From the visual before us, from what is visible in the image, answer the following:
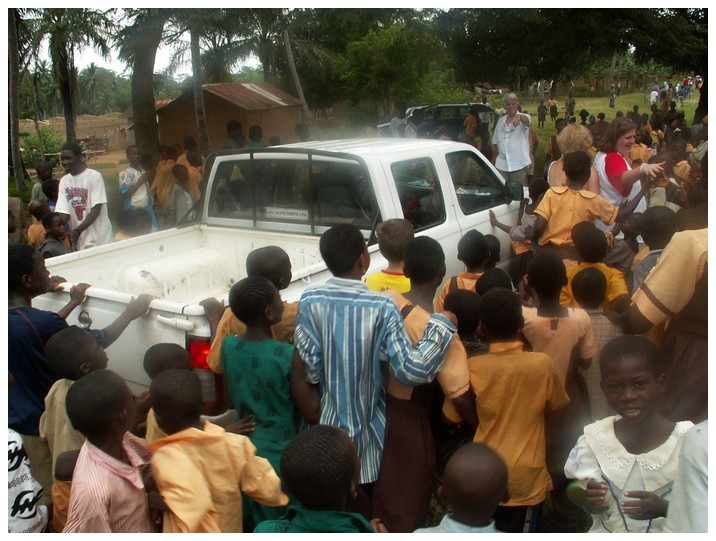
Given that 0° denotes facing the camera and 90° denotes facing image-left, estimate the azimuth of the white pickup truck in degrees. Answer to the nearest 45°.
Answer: approximately 225°

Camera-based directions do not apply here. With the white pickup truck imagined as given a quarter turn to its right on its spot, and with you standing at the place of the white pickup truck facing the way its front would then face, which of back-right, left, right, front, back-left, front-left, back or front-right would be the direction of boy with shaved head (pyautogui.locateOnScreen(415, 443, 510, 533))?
front-right

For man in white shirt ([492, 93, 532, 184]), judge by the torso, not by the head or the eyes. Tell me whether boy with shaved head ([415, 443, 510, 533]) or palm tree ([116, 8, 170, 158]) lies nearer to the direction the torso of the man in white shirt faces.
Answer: the boy with shaved head

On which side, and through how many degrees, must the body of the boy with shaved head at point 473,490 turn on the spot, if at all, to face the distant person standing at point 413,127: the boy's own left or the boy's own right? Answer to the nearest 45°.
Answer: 0° — they already face them

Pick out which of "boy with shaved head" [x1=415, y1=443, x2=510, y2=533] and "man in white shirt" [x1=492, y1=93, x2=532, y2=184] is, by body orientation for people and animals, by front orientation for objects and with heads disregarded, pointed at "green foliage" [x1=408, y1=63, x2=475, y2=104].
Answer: the boy with shaved head

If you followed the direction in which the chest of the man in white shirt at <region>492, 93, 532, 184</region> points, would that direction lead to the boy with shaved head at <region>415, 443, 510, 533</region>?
yes

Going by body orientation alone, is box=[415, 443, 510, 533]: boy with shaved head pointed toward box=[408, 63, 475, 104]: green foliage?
yes

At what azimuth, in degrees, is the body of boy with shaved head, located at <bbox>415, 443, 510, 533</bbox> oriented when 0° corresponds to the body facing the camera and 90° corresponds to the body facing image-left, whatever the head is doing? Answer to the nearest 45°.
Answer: approximately 180°

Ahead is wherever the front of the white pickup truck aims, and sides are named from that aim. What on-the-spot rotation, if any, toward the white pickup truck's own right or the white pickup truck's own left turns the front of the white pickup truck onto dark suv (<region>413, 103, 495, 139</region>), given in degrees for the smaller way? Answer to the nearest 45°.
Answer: approximately 45° to the white pickup truck's own left
